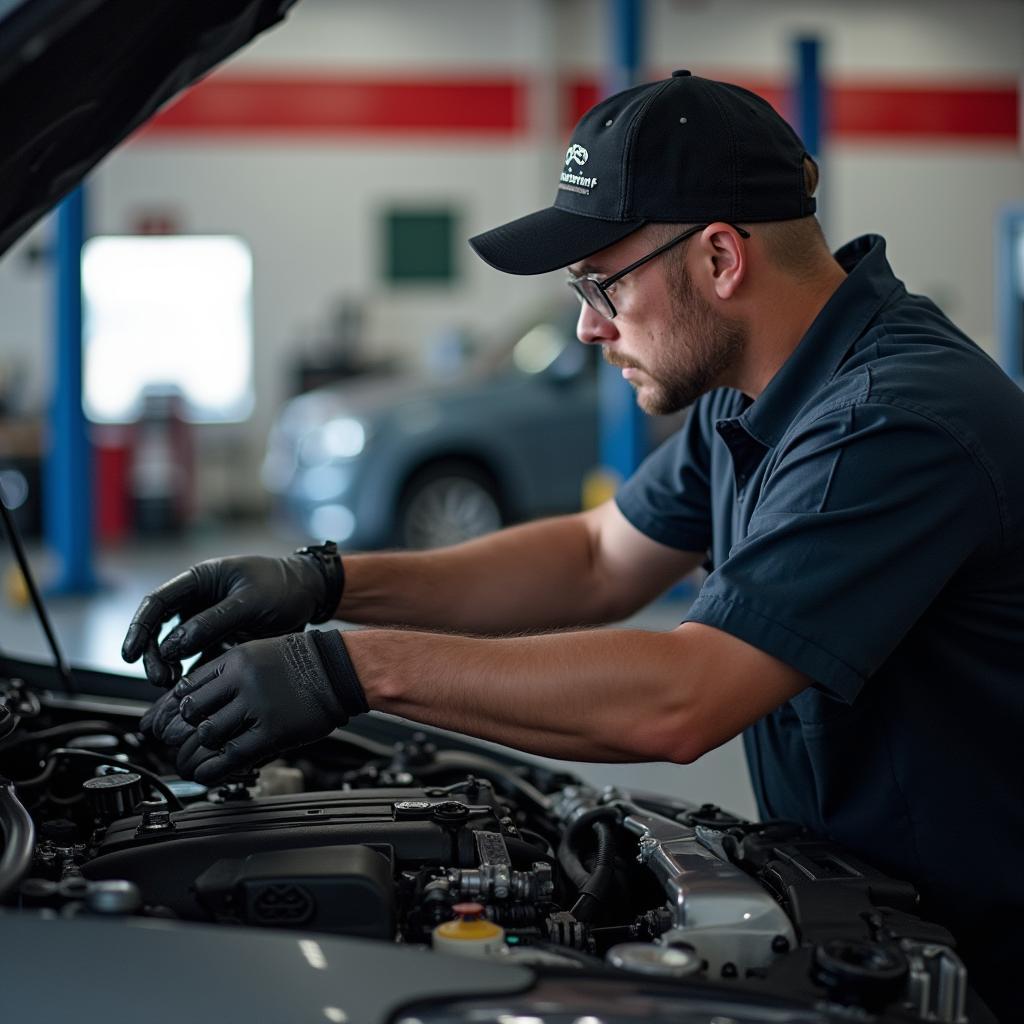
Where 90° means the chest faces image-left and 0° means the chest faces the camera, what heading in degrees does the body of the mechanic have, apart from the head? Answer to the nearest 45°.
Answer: approximately 90°

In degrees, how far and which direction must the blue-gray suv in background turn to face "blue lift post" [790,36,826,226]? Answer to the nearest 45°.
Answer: approximately 135° to its left

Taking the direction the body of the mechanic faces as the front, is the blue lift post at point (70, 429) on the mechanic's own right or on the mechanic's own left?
on the mechanic's own right

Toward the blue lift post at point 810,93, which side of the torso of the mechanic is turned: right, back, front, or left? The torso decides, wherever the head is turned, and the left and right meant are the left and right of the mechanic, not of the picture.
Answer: right

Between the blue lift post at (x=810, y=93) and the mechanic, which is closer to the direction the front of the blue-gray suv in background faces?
the mechanic

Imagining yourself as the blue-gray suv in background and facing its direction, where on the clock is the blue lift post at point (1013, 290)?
The blue lift post is roughly at 7 o'clock from the blue-gray suv in background.

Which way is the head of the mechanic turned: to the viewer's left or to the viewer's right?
to the viewer's left

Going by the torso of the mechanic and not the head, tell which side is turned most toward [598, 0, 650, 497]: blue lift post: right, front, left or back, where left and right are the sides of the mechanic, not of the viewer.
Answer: right

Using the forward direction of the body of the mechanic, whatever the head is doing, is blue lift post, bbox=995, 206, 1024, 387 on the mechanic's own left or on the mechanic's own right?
on the mechanic's own right
